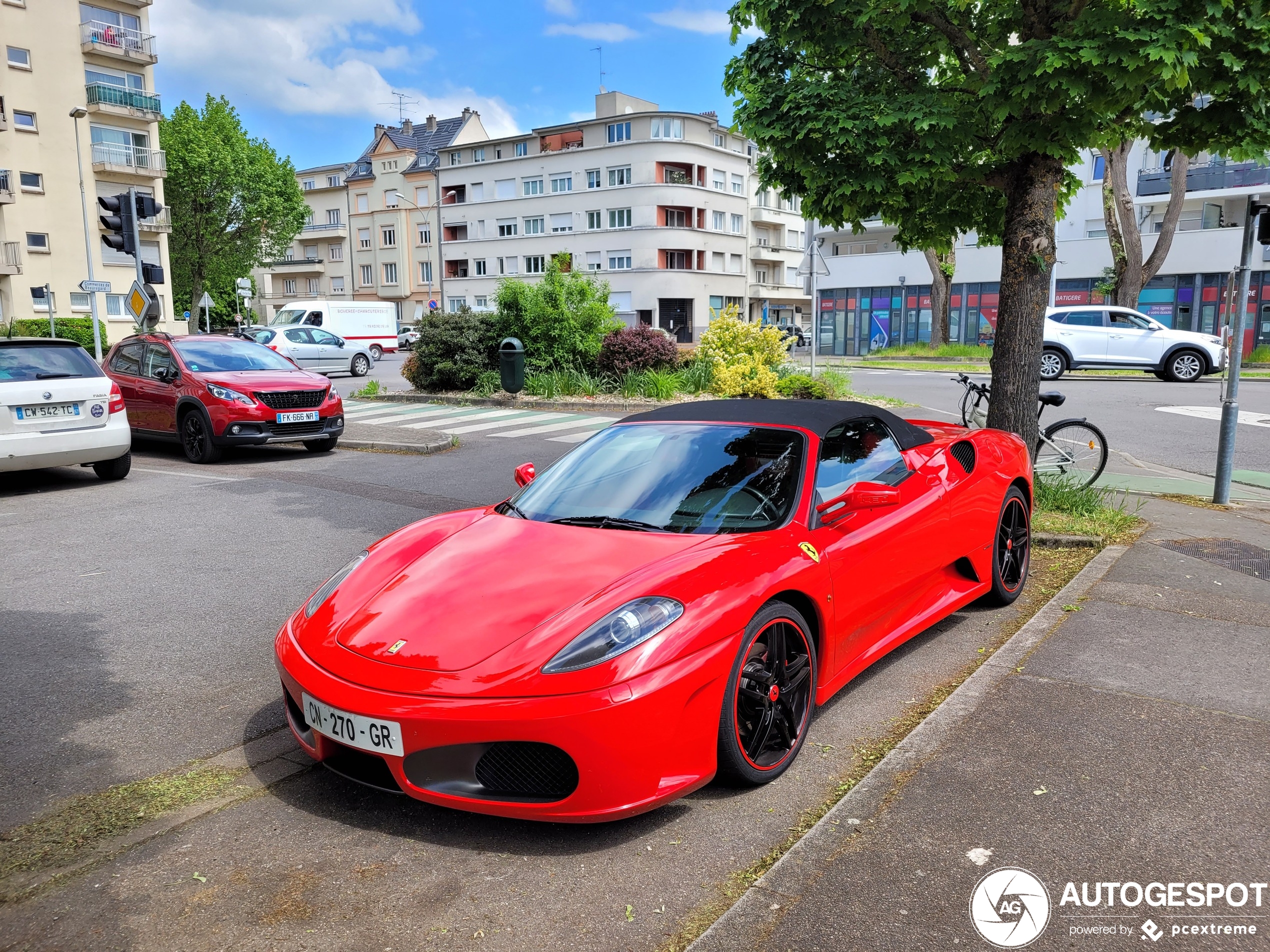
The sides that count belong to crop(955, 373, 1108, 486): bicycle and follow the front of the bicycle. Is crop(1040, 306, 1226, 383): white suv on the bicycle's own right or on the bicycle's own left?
on the bicycle's own right

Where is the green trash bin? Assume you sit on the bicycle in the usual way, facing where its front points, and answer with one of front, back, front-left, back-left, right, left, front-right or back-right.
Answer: front-right

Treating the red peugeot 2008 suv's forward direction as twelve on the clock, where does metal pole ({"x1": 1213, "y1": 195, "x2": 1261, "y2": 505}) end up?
The metal pole is roughly at 12 o'clock from the red peugeot 2008 suv.

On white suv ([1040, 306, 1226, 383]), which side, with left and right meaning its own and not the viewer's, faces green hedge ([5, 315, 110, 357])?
back

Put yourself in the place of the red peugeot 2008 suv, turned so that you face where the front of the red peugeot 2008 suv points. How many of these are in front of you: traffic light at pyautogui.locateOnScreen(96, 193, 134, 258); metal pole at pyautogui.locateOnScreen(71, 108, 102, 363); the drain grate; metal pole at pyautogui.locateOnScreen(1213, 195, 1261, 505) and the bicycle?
3

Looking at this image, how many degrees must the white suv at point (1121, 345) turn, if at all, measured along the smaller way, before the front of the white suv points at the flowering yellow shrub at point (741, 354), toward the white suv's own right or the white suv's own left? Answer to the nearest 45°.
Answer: approximately 135° to the white suv's own right

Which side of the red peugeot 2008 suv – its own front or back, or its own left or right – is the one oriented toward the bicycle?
front

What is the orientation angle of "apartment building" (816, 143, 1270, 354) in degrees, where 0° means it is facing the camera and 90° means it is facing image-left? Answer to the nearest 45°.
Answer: approximately 0°

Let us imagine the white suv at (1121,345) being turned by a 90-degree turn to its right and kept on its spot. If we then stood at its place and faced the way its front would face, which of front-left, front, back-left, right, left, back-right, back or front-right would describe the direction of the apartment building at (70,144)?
right

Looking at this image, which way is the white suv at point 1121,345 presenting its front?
to the viewer's right

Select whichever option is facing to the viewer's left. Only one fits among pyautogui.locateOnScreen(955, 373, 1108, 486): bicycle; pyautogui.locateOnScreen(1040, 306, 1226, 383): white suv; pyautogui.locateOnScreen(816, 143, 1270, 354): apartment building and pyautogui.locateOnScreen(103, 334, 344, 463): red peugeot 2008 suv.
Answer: the bicycle

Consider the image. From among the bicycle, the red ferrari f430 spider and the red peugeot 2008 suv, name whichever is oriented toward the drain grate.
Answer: the red peugeot 2008 suv

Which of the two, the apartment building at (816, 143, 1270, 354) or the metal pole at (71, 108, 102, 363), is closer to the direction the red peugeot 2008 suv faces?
the apartment building

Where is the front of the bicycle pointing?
to the viewer's left

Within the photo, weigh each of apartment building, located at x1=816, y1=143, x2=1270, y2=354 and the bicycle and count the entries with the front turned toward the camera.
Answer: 1

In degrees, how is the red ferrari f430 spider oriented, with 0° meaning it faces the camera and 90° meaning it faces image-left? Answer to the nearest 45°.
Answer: approximately 45°
